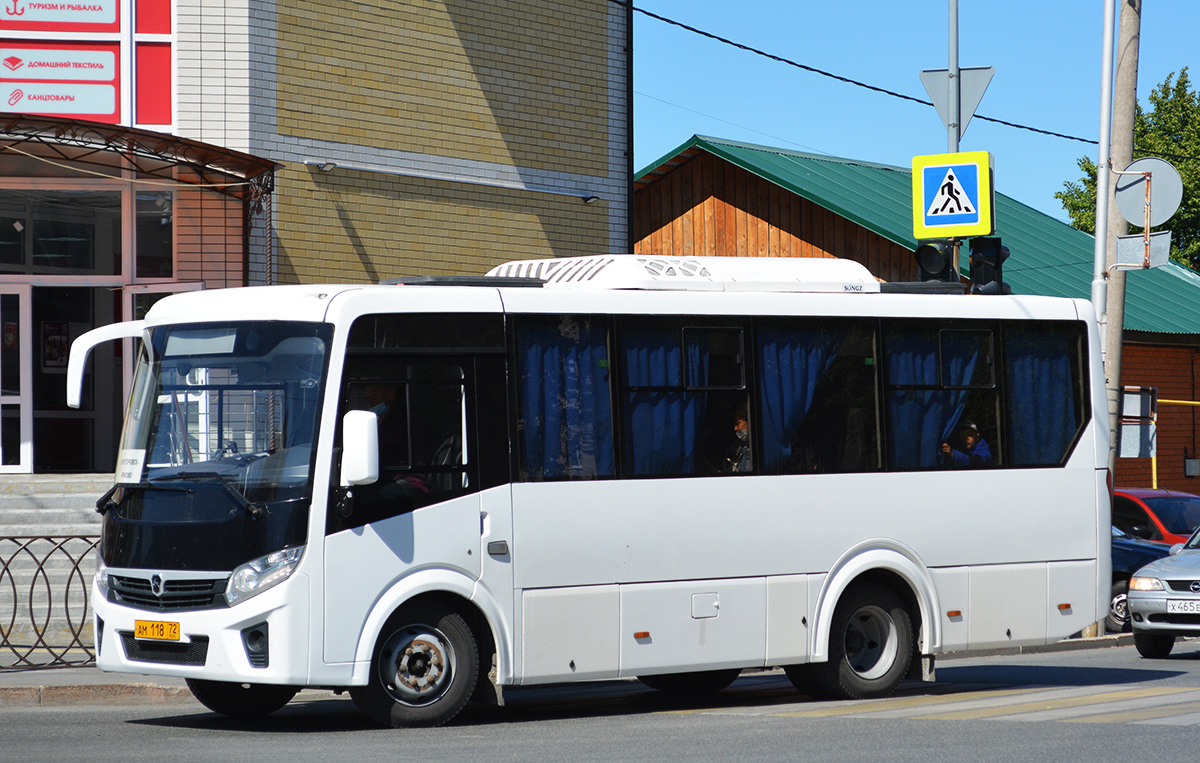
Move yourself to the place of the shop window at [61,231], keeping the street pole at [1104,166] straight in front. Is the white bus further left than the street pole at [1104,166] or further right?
right

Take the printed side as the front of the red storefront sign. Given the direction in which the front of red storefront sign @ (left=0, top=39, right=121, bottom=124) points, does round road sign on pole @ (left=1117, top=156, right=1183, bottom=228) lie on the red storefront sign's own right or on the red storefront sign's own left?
on the red storefront sign's own left

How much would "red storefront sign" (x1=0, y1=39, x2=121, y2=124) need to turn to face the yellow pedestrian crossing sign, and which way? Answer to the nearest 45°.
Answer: approximately 45° to its left

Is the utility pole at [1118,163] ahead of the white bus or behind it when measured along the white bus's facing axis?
behind

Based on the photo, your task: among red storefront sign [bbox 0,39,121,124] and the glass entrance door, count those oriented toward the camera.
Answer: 2

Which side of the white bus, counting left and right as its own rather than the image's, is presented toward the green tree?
back

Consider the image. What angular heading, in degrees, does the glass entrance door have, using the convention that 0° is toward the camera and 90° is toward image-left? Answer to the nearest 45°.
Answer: approximately 0°

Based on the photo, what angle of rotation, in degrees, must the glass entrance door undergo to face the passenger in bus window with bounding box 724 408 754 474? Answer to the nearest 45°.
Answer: approximately 45° to its left

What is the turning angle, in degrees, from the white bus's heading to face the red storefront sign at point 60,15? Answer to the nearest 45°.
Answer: approximately 90° to its right

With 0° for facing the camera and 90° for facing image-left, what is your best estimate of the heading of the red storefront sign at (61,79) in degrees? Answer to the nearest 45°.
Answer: approximately 0°
